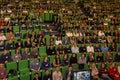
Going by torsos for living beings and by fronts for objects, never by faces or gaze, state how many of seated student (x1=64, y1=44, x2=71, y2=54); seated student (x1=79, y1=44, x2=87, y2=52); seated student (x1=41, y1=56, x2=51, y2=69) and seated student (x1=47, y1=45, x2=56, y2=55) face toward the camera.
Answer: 4

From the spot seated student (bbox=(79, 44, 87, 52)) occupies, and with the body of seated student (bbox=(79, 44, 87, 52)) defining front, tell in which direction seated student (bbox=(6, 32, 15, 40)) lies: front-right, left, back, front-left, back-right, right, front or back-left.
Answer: right

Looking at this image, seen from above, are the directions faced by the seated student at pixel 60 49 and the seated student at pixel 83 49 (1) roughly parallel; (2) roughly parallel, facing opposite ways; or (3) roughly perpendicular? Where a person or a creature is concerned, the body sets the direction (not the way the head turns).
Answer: roughly parallel

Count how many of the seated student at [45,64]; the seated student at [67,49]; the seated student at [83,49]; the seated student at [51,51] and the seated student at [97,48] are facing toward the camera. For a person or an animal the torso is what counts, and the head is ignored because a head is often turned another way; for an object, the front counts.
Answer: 5

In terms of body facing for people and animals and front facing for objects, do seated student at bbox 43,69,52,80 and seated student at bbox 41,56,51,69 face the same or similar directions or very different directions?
same or similar directions

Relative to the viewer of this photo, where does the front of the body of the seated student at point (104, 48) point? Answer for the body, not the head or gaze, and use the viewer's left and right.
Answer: facing the viewer and to the left of the viewer

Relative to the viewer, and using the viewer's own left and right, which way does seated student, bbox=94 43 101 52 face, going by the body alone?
facing the viewer

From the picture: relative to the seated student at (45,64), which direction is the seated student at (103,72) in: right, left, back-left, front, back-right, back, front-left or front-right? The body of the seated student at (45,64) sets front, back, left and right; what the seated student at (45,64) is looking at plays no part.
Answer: left

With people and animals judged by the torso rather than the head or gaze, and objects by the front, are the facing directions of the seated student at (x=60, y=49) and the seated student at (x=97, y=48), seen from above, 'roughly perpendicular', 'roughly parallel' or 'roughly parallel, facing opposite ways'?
roughly parallel

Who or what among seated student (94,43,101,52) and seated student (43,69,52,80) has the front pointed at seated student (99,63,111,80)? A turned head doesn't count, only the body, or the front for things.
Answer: seated student (94,43,101,52)

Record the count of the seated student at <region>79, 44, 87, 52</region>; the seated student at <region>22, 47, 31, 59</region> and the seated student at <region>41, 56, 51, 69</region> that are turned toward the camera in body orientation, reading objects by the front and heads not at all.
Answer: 3

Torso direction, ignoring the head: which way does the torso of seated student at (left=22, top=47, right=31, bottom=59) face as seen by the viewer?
toward the camera

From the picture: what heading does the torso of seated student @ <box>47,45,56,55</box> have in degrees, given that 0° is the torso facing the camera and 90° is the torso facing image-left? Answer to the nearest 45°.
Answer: approximately 0°

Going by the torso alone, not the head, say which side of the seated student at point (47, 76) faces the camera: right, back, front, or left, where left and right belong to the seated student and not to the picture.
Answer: front

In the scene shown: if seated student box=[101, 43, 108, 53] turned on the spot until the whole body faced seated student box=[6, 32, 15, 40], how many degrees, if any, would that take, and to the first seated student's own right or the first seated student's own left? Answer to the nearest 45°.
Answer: approximately 45° to the first seated student's own right

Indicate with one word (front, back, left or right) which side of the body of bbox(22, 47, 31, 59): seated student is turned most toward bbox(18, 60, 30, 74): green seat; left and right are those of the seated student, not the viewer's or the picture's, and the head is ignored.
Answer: front

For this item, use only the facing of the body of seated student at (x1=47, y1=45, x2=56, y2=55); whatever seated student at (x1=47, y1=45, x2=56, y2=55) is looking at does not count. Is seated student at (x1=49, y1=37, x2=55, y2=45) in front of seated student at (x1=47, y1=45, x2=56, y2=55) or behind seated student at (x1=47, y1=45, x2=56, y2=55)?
behind
